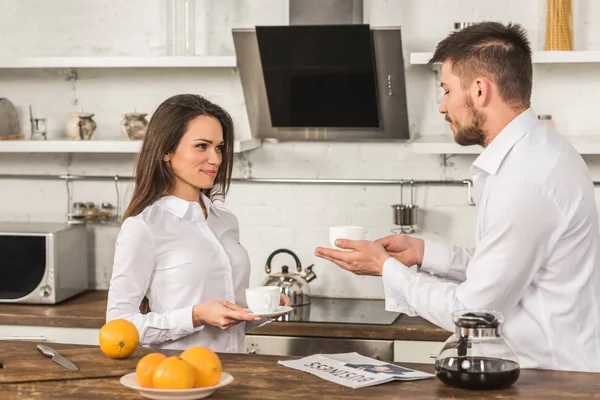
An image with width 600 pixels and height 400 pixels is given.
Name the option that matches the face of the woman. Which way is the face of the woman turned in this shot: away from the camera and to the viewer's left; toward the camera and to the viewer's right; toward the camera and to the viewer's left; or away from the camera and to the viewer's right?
toward the camera and to the viewer's right

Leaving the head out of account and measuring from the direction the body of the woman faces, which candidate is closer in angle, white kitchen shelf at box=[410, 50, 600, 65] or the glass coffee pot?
the glass coffee pot

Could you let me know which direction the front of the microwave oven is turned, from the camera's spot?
facing the viewer

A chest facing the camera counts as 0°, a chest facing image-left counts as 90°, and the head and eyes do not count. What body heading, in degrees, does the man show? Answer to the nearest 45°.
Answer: approximately 90°

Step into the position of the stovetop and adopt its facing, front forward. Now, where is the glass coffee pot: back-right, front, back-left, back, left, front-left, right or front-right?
front

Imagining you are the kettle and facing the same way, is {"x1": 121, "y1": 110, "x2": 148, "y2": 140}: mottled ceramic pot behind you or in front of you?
behind

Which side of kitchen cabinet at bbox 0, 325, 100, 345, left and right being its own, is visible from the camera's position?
front

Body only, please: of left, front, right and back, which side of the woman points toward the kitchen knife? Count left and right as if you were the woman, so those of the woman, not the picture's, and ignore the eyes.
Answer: right

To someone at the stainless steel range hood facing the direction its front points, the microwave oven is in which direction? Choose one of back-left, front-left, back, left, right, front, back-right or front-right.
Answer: right

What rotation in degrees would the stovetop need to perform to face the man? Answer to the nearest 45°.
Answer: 0° — it already faces them

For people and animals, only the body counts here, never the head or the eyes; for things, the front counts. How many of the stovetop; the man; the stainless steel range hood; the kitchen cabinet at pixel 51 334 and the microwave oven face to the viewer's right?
0

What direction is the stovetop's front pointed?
toward the camera

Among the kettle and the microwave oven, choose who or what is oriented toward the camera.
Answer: the microwave oven
